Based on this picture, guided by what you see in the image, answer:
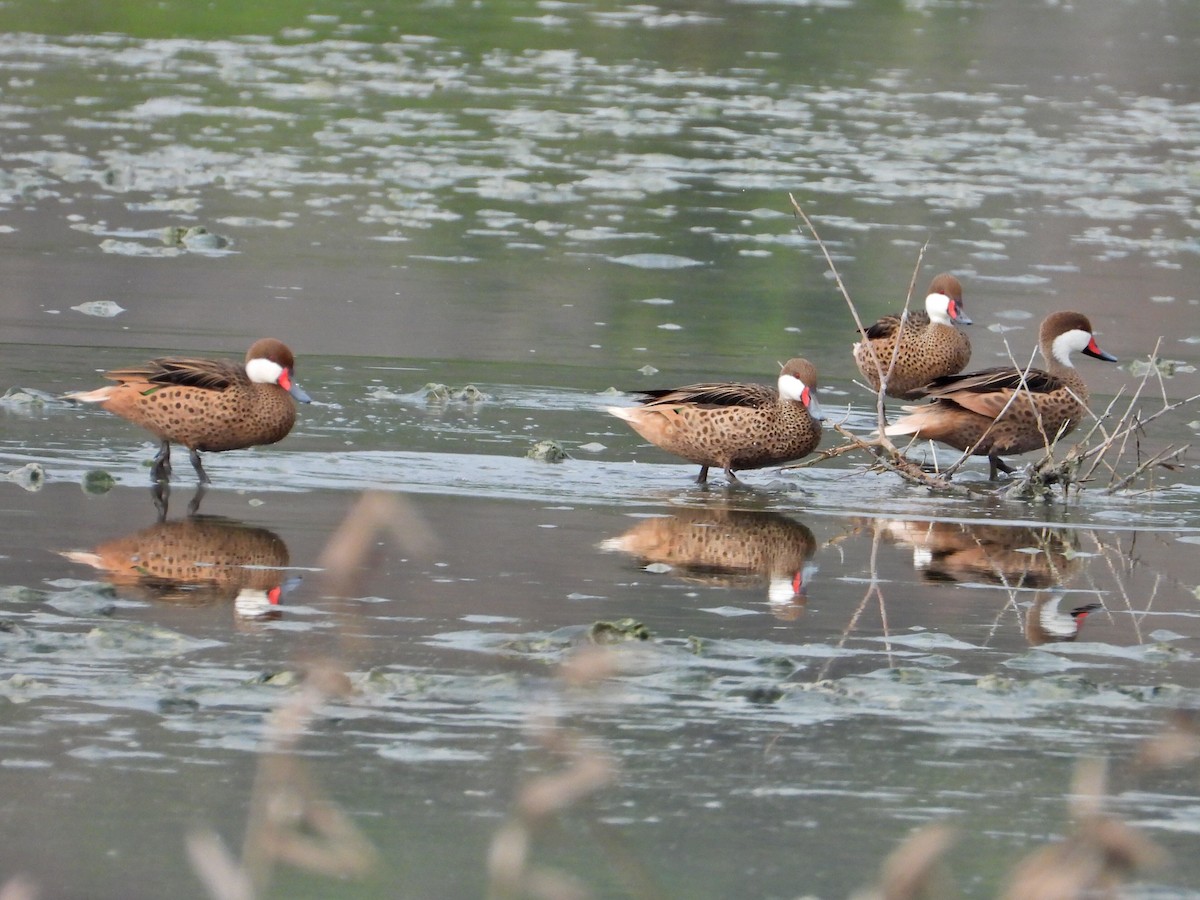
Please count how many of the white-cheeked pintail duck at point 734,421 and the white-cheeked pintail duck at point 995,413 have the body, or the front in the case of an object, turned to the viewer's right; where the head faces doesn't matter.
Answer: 2

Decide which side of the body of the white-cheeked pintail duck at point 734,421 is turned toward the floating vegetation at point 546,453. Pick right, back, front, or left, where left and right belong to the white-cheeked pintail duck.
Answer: back

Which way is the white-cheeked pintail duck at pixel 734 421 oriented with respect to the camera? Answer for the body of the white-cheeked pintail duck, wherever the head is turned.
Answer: to the viewer's right

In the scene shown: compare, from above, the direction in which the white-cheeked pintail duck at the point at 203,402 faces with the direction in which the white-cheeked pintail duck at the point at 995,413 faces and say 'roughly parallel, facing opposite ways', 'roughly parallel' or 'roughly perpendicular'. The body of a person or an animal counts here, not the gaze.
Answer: roughly parallel

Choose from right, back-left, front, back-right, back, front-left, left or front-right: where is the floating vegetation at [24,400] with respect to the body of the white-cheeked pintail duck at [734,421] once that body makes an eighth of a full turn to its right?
back-right

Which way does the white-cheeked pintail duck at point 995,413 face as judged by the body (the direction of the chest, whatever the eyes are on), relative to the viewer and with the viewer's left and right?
facing to the right of the viewer

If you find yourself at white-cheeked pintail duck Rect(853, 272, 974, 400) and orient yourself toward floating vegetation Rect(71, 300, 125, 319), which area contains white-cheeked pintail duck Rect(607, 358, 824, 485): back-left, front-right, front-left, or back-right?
front-left

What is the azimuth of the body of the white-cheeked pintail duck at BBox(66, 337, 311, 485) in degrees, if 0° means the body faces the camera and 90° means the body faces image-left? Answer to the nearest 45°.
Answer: approximately 270°

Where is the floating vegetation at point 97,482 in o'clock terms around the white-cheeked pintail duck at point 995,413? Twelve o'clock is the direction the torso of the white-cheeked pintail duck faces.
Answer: The floating vegetation is roughly at 5 o'clock from the white-cheeked pintail duck.

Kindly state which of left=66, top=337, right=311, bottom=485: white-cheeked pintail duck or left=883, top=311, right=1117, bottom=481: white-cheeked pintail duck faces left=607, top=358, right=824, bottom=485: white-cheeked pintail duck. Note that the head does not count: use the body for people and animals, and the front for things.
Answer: left=66, top=337, right=311, bottom=485: white-cheeked pintail duck

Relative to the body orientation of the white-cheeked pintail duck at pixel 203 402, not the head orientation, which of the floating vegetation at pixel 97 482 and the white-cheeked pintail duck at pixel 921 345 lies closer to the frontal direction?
the white-cheeked pintail duck

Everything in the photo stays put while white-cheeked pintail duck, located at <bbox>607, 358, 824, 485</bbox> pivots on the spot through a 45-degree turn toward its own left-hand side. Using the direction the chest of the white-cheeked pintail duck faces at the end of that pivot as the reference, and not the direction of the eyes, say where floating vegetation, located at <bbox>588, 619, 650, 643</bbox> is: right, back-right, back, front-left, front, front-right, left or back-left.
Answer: back-right

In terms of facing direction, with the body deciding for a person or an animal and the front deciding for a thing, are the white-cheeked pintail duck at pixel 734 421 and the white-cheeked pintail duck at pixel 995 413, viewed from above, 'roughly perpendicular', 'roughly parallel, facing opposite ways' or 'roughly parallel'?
roughly parallel

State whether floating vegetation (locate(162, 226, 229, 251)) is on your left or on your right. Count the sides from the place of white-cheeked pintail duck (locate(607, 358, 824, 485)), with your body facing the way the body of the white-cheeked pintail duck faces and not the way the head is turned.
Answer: on your left

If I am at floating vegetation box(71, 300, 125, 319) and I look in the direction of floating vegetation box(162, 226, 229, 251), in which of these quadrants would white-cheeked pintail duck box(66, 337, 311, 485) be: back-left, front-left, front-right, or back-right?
back-right

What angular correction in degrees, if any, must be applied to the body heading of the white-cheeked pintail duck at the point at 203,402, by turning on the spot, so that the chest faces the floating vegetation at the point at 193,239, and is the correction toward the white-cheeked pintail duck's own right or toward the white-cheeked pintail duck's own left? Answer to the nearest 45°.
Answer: approximately 90° to the white-cheeked pintail duck's own left

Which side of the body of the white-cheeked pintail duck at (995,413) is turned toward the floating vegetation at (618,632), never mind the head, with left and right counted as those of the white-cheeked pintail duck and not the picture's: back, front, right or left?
right

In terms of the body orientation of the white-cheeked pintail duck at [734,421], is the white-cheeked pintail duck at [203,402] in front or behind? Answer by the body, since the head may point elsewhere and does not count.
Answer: behind
